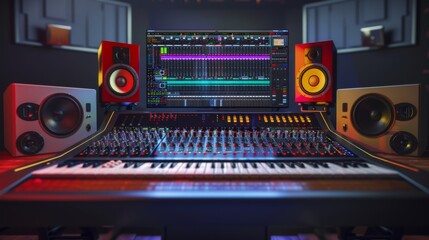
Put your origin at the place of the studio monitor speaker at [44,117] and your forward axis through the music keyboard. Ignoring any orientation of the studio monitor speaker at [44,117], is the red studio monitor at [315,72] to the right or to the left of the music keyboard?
left

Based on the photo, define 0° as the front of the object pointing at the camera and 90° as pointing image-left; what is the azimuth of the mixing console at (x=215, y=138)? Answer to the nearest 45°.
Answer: approximately 0°

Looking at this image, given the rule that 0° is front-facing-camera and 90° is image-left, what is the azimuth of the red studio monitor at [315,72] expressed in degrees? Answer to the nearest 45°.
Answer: approximately 0°
